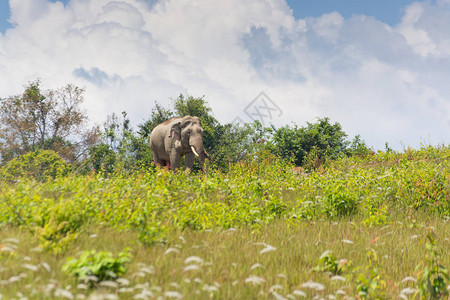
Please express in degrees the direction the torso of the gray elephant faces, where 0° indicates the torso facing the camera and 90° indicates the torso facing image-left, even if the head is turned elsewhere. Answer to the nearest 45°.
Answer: approximately 315°

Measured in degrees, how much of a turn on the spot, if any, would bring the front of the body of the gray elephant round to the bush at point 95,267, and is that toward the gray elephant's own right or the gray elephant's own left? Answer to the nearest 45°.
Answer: approximately 45° to the gray elephant's own right

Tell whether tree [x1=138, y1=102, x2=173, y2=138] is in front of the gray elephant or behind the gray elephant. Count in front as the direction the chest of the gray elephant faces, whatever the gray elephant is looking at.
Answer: behind

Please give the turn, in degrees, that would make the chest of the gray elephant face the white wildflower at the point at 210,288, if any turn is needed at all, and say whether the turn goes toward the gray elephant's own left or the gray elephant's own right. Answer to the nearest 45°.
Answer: approximately 45° to the gray elephant's own right

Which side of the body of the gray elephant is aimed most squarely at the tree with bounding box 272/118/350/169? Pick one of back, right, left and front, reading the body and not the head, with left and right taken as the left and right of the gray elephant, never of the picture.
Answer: left

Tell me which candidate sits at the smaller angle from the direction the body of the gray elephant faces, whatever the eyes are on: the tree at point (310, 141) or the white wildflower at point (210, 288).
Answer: the white wildflower

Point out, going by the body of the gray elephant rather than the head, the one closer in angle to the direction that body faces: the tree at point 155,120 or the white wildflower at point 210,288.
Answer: the white wildflower
